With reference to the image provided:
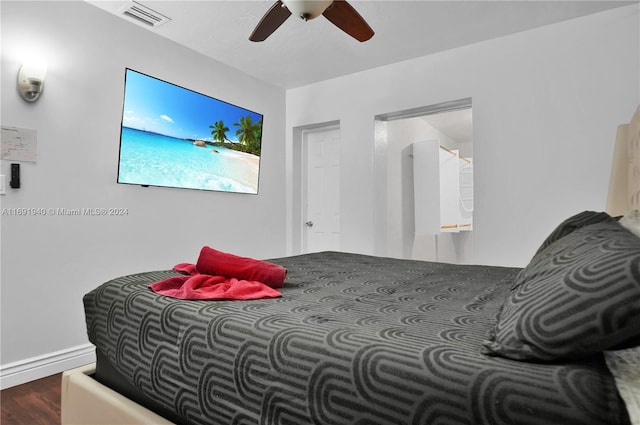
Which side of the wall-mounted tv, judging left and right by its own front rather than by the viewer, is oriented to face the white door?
left

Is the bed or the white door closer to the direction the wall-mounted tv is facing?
the bed

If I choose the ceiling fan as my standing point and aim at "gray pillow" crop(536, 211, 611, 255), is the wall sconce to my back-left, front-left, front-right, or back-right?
back-right

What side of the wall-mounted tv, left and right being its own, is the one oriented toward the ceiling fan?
front

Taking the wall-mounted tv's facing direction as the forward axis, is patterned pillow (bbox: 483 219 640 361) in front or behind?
in front

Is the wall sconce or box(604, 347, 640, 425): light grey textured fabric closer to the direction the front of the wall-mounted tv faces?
the light grey textured fabric

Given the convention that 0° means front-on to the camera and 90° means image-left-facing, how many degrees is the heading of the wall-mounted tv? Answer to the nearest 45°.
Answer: approximately 315°

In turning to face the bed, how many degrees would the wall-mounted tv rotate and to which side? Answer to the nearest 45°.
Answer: approximately 45° to its right
